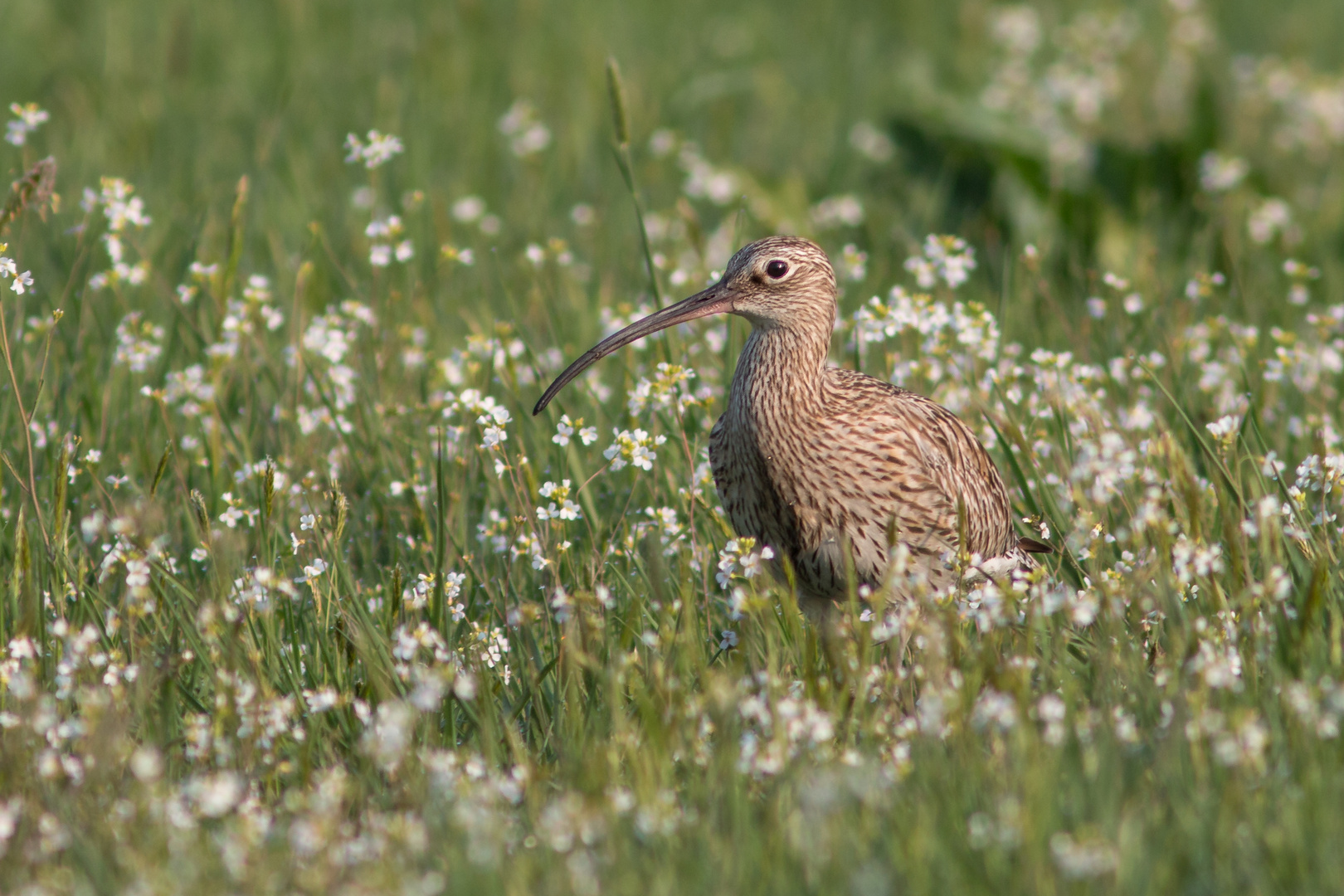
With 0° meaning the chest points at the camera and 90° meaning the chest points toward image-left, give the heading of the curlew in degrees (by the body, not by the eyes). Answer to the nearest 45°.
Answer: approximately 45°
